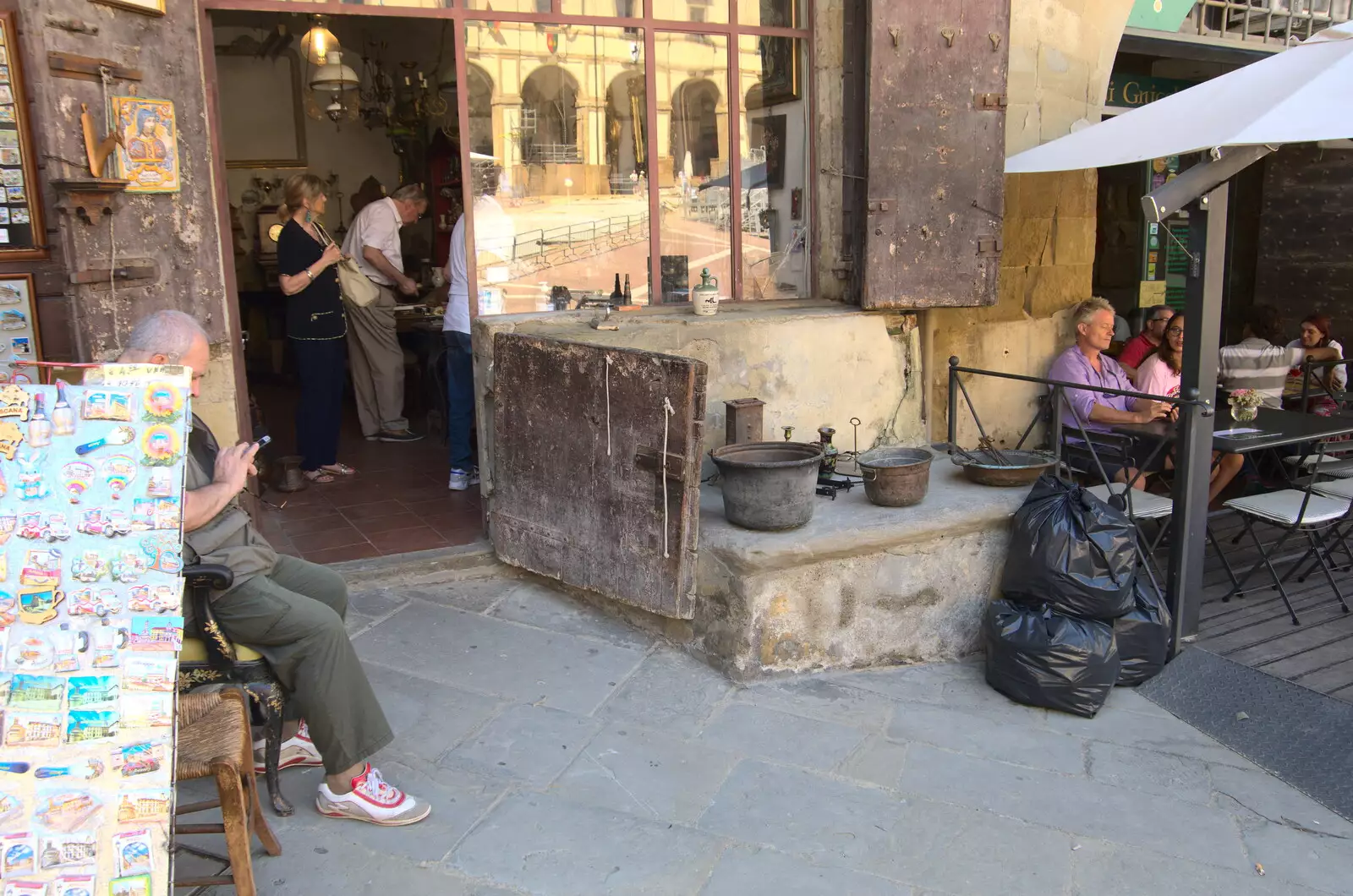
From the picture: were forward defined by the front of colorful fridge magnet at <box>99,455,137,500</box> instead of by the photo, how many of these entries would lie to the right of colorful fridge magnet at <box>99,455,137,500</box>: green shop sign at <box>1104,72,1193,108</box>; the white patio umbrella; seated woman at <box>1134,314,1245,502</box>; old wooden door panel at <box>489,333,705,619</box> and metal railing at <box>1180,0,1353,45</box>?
0

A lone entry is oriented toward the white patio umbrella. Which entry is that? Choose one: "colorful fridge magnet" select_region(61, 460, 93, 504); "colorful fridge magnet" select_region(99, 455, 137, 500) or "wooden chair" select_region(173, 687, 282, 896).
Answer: the wooden chair

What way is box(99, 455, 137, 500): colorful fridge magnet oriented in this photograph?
toward the camera

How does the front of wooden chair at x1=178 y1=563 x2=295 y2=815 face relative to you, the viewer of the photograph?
facing to the right of the viewer

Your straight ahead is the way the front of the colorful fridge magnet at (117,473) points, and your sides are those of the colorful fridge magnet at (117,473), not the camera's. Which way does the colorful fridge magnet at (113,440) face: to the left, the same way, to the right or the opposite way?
the same way

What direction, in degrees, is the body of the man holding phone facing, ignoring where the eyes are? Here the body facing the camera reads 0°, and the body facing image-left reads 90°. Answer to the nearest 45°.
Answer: approximately 270°

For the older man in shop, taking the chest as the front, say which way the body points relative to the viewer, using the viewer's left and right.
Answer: facing to the right of the viewer

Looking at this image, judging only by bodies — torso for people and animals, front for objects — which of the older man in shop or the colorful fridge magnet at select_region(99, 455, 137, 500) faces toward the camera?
the colorful fridge magnet

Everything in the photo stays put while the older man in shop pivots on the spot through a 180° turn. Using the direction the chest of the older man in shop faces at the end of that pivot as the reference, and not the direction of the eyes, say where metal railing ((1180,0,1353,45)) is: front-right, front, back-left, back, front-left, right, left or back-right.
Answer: back

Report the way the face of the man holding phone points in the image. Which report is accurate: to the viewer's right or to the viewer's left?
to the viewer's right

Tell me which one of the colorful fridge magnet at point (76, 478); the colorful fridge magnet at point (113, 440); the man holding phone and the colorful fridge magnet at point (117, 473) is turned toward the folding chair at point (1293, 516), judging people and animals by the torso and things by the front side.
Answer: the man holding phone

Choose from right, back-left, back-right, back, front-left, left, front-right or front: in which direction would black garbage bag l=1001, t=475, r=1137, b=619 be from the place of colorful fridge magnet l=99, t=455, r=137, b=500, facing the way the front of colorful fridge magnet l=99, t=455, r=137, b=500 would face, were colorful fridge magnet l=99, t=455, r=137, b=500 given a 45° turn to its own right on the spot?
back-left

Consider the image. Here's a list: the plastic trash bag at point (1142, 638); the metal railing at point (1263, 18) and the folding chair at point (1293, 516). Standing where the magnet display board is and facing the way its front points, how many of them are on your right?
0

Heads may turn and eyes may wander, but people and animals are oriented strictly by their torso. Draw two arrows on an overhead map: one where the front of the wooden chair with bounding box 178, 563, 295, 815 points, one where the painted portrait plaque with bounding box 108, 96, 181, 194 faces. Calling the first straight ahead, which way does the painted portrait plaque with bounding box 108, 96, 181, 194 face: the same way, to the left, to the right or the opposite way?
to the right

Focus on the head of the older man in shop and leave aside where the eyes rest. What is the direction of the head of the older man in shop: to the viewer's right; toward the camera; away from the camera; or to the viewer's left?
to the viewer's right

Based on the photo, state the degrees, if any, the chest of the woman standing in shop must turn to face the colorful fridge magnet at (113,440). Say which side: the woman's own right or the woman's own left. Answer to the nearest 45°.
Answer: approximately 90° to the woman's own right

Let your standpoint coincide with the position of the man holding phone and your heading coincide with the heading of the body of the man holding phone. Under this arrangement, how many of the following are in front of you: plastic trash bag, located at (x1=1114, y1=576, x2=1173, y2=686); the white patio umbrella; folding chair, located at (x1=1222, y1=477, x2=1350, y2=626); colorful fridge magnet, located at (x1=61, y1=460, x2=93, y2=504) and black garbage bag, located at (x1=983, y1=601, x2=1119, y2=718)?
4

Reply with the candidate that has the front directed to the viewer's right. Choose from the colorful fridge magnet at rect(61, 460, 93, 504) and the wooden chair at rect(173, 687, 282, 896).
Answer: the wooden chair

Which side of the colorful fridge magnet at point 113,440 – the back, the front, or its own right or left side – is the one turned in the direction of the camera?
front

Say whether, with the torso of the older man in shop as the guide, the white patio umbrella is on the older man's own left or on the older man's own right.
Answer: on the older man's own right

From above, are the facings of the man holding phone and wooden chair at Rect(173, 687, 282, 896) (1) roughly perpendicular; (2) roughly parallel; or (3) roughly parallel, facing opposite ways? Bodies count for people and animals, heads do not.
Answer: roughly parallel
